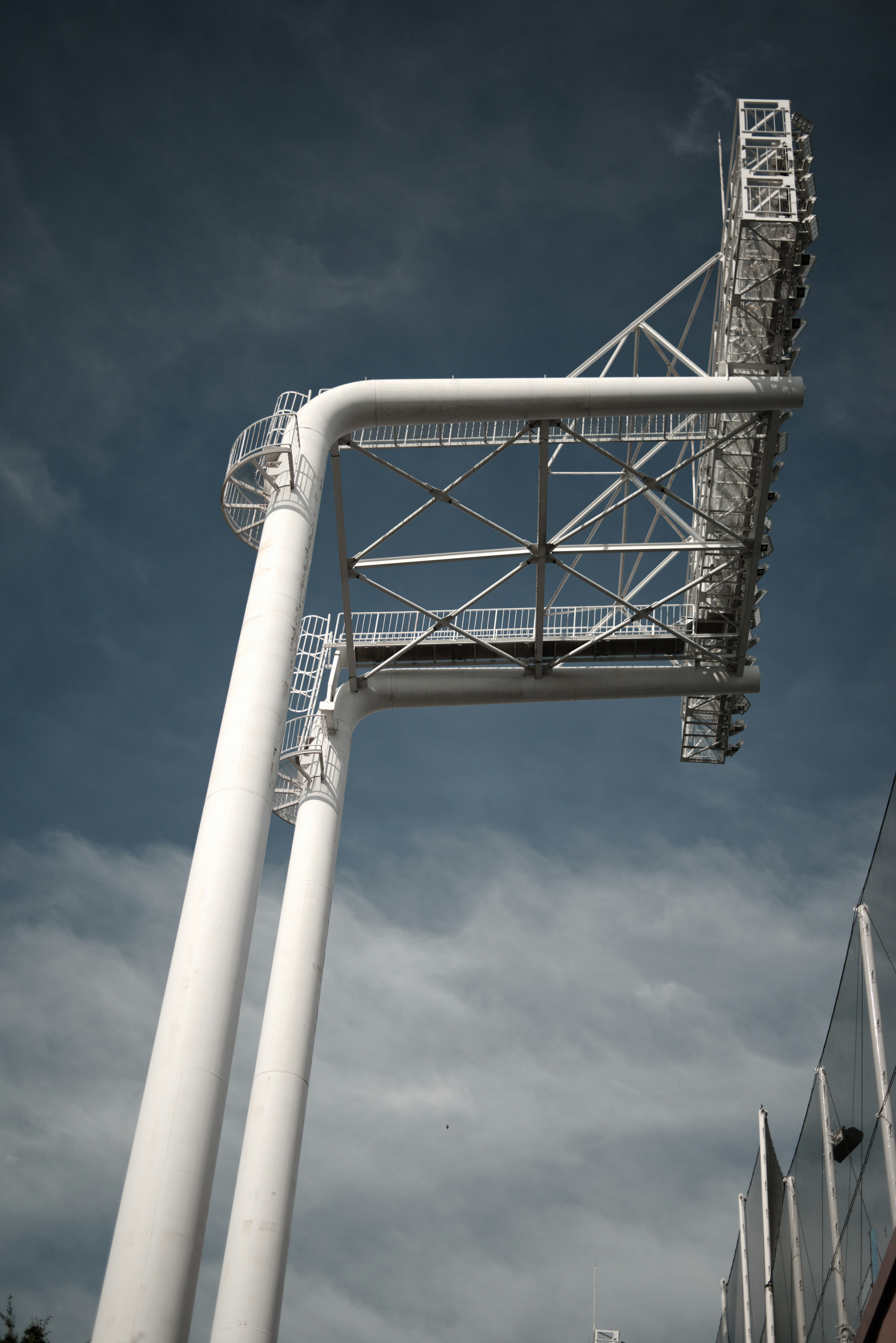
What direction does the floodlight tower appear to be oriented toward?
to the viewer's right

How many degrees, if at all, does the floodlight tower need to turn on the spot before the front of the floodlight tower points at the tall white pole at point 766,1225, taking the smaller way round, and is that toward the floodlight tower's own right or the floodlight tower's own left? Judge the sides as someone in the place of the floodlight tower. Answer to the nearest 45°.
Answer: approximately 45° to the floodlight tower's own left

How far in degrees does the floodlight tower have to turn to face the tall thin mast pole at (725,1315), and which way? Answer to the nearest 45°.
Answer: approximately 45° to its left
